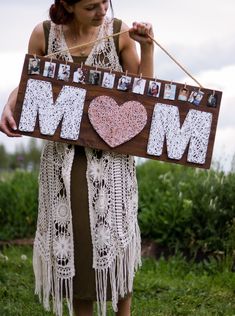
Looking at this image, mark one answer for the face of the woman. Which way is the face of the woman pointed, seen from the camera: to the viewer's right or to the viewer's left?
to the viewer's right

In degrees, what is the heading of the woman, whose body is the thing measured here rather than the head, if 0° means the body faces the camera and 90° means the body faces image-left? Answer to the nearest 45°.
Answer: approximately 0°
